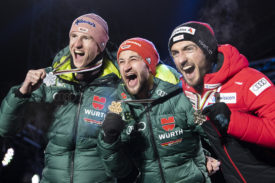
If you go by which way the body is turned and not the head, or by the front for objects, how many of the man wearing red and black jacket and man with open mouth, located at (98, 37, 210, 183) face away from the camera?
0

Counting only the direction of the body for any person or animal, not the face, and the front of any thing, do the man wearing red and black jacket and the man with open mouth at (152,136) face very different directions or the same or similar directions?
same or similar directions

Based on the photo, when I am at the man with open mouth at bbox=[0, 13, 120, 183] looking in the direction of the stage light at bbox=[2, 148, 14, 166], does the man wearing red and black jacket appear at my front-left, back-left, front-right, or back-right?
back-right

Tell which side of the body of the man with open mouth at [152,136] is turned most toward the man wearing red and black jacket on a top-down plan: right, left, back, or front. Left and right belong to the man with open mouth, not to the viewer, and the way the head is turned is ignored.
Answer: left

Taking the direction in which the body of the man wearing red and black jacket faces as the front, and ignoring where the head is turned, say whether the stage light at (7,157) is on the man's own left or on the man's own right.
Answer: on the man's own right

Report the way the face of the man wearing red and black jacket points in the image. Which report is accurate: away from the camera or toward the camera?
toward the camera

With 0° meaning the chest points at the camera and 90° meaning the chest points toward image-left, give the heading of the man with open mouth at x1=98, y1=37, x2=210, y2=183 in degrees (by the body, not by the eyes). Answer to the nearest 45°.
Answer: approximately 45°

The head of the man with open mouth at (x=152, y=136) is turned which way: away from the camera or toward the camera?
toward the camera

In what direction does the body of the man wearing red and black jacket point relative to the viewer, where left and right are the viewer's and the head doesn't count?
facing the viewer and to the left of the viewer

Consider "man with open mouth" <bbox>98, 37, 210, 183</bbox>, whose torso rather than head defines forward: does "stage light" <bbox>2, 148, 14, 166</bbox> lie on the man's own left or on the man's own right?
on the man's own right

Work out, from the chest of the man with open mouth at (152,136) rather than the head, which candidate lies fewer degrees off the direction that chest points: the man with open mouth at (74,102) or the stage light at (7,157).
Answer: the man with open mouth
